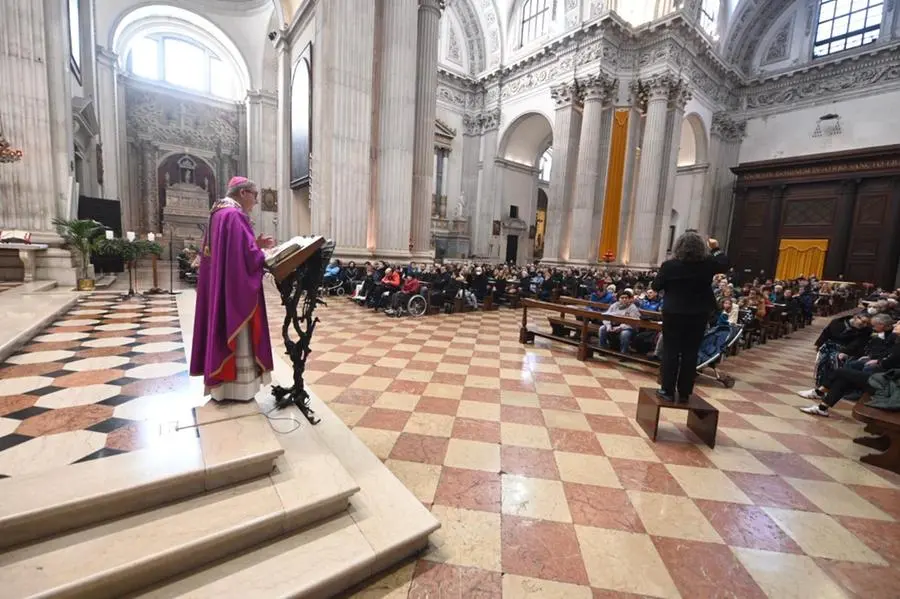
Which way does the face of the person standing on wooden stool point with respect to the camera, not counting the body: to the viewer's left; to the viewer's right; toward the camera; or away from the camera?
away from the camera

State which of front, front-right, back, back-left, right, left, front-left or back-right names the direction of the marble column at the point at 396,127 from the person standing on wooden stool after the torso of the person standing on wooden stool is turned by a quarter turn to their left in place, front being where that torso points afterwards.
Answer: front-right

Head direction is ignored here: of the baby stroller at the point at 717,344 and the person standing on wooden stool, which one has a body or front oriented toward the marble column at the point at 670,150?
the person standing on wooden stool

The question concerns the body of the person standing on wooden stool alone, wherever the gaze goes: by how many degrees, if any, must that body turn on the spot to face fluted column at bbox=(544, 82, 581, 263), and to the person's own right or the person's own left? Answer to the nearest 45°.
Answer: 0° — they already face it

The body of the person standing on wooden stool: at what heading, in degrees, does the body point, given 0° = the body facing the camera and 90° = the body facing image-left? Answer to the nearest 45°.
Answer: approximately 180°

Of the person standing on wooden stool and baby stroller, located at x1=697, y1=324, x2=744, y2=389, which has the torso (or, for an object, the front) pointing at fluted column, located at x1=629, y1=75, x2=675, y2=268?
the person standing on wooden stool

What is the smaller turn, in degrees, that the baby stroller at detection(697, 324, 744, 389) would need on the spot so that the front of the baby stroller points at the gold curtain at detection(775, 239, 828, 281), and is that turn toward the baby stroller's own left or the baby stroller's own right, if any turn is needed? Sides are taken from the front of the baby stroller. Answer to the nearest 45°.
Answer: approximately 135° to the baby stroller's own right

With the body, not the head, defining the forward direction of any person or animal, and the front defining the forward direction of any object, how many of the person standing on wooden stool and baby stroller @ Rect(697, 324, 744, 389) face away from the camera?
1

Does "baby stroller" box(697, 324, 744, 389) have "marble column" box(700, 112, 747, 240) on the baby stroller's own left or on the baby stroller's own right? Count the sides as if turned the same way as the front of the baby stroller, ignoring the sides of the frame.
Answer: on the baby stroller's own right

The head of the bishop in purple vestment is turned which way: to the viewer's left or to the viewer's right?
to the viewer's right

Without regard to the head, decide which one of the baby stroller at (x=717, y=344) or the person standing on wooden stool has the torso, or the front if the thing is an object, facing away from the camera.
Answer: the person standing on wooden stool
